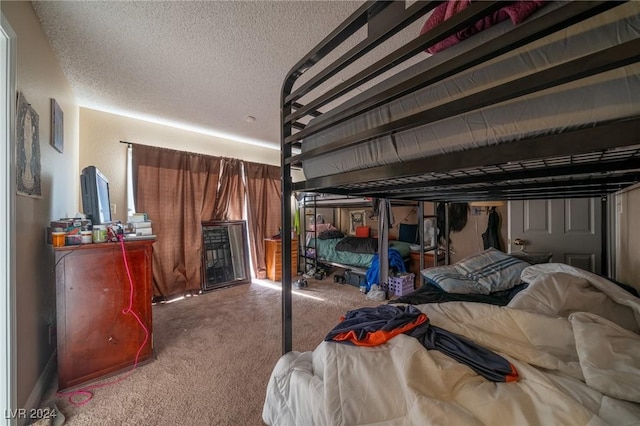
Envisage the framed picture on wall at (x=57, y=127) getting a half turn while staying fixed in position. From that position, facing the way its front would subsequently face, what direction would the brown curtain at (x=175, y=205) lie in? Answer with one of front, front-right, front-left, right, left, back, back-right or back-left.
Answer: back-right

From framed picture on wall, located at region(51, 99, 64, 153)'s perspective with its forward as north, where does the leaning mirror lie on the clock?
The leaning mirror is roughly at 11 o'clock from the framed picture on wall.

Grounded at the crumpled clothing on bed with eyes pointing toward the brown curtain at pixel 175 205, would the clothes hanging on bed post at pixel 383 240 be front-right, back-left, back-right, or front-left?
front-right

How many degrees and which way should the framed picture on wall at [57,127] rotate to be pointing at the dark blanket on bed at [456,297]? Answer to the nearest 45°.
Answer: approximately 45° to its right

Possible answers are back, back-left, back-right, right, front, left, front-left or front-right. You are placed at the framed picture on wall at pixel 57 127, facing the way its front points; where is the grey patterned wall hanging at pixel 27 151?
right

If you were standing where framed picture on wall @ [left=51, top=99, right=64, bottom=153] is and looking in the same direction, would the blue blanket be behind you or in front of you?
in front

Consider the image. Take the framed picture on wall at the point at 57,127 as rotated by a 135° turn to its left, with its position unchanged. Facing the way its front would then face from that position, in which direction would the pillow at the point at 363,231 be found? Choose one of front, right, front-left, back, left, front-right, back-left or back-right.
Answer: back-right

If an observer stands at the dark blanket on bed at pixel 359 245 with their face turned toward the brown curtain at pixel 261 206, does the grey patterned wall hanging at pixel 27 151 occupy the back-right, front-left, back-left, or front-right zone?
front-left

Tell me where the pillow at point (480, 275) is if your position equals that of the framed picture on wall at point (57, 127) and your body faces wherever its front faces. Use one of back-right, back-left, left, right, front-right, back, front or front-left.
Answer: front-right

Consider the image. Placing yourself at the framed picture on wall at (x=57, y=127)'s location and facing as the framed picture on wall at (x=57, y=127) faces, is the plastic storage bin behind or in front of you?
in front

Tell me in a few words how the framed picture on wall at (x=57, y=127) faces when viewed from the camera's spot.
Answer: facing to the right of the viewer

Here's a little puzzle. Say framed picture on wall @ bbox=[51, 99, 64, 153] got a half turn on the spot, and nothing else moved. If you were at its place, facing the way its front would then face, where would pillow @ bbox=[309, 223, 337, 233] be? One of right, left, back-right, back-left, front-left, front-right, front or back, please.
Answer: back

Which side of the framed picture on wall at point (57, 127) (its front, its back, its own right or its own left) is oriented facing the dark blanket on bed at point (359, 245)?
front

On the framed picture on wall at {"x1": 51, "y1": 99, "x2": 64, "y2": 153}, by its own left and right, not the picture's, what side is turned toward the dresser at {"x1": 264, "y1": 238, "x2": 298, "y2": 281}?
front
